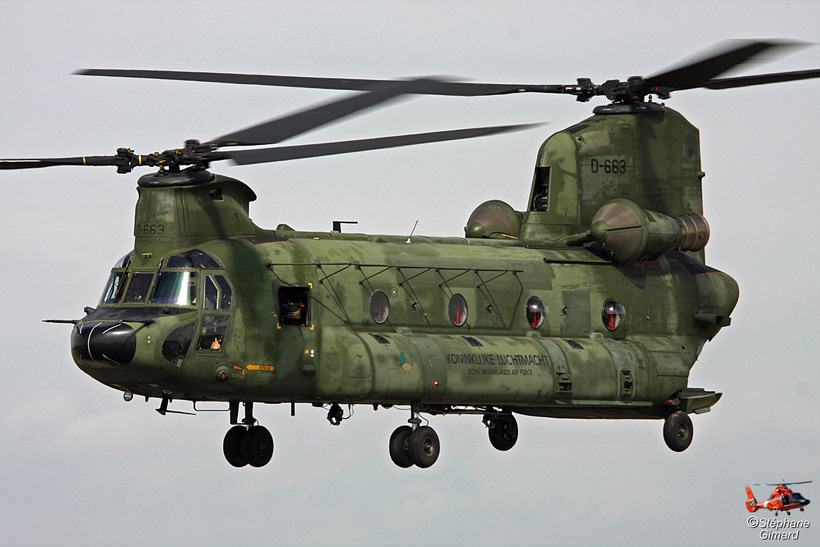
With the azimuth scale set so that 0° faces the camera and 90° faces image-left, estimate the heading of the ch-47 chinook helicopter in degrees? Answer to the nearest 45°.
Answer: approximately 45°
